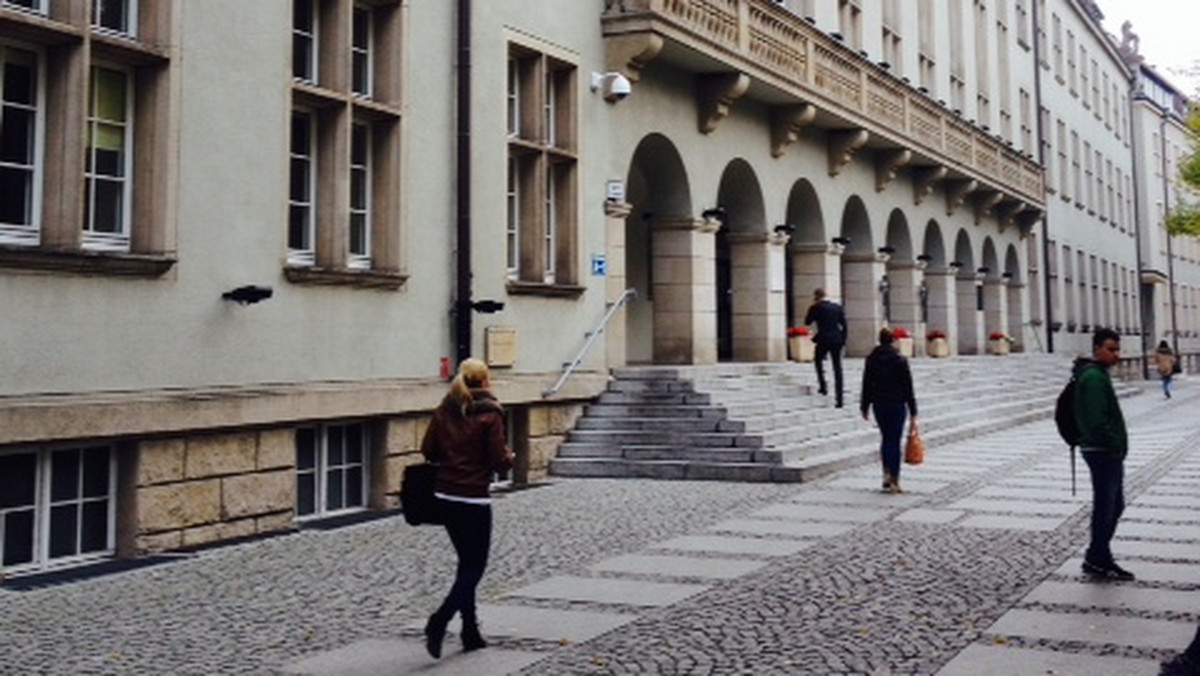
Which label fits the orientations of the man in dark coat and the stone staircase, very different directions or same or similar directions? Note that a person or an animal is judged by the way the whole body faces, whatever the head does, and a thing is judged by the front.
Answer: very different directions

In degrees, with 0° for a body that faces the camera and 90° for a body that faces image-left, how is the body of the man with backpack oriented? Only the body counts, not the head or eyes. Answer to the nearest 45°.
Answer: approximately 270°

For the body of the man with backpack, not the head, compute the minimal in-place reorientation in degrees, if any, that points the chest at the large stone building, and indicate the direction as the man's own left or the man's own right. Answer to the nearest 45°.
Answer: approximately 180°

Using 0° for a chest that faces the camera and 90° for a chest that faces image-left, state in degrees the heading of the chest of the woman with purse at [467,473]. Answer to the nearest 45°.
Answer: approximately 225°

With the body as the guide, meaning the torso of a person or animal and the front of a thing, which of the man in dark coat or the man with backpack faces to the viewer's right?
the man with backpack

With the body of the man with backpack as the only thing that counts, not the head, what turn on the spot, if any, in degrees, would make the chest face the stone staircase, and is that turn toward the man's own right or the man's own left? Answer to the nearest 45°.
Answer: approximately 135° to the man's own left

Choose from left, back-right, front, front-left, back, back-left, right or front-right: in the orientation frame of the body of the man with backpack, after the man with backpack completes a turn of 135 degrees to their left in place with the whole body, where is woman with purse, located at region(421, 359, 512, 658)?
left

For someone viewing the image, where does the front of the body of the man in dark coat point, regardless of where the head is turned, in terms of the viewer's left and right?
facing away from the viewer and to the left of the viewer

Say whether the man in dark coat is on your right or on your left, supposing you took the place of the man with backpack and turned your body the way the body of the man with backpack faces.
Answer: on your left

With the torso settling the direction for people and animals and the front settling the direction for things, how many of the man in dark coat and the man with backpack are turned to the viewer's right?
1

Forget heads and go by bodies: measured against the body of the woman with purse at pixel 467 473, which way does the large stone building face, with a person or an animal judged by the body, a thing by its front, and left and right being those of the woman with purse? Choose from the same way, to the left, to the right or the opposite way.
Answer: to the right

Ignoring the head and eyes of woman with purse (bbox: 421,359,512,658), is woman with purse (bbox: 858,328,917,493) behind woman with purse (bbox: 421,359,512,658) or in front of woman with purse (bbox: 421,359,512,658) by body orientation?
in front

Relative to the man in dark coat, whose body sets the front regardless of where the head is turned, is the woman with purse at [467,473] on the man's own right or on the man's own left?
on the man's own left
